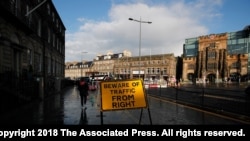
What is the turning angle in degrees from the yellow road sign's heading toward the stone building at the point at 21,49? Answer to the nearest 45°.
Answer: approximately 135° to its right

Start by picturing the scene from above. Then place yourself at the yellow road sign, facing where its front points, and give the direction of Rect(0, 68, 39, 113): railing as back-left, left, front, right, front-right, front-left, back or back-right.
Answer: back-right

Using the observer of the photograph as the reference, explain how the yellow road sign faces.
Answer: facing the viewer
